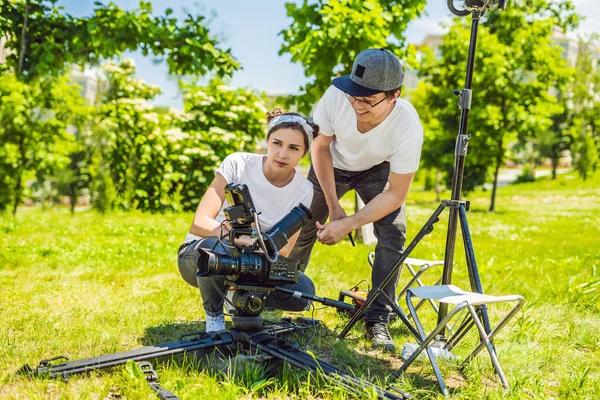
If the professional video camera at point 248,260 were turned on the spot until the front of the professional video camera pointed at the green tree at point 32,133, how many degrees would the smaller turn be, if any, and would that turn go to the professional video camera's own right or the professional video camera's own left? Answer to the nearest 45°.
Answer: approximately 45° to the professional video camera's own right

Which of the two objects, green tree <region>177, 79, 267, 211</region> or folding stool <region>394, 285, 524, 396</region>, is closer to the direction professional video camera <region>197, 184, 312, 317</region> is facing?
the green tree

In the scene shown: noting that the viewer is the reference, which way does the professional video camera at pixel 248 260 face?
facing to the left of the viewer

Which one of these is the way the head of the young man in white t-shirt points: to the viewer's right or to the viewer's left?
to the viewer's left

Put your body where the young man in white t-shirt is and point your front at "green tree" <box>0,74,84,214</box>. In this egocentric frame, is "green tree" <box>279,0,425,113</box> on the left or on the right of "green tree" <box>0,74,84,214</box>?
right

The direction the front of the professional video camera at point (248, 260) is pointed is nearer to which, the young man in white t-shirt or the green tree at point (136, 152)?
the green tree

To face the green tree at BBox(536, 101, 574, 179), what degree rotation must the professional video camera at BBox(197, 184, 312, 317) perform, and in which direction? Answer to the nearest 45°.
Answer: approximately 135° to its right

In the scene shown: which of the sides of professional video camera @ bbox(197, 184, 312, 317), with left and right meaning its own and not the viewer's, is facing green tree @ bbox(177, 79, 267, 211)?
right

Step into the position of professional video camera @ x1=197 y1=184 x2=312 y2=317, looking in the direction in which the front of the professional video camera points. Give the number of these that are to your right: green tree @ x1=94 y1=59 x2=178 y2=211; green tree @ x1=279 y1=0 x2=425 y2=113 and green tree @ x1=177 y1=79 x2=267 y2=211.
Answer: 3
